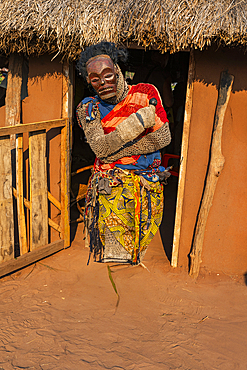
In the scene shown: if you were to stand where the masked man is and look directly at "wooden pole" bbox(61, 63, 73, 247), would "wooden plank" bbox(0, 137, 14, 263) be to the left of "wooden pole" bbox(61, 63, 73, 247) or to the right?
left

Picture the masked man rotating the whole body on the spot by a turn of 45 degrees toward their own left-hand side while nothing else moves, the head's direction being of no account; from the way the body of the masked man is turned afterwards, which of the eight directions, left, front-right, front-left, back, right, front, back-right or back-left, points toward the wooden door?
back

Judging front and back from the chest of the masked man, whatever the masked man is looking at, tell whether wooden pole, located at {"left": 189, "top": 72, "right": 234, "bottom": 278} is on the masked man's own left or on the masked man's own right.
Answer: on the masked man's own left

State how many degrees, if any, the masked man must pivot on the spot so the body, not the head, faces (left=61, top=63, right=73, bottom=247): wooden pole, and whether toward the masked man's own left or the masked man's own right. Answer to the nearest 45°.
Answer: approximately 135° to the masked man's own right

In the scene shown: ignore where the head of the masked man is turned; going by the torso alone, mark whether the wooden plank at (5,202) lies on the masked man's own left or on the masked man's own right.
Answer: on the masked man's own right

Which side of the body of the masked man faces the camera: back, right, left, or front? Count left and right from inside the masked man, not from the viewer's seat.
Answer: front
